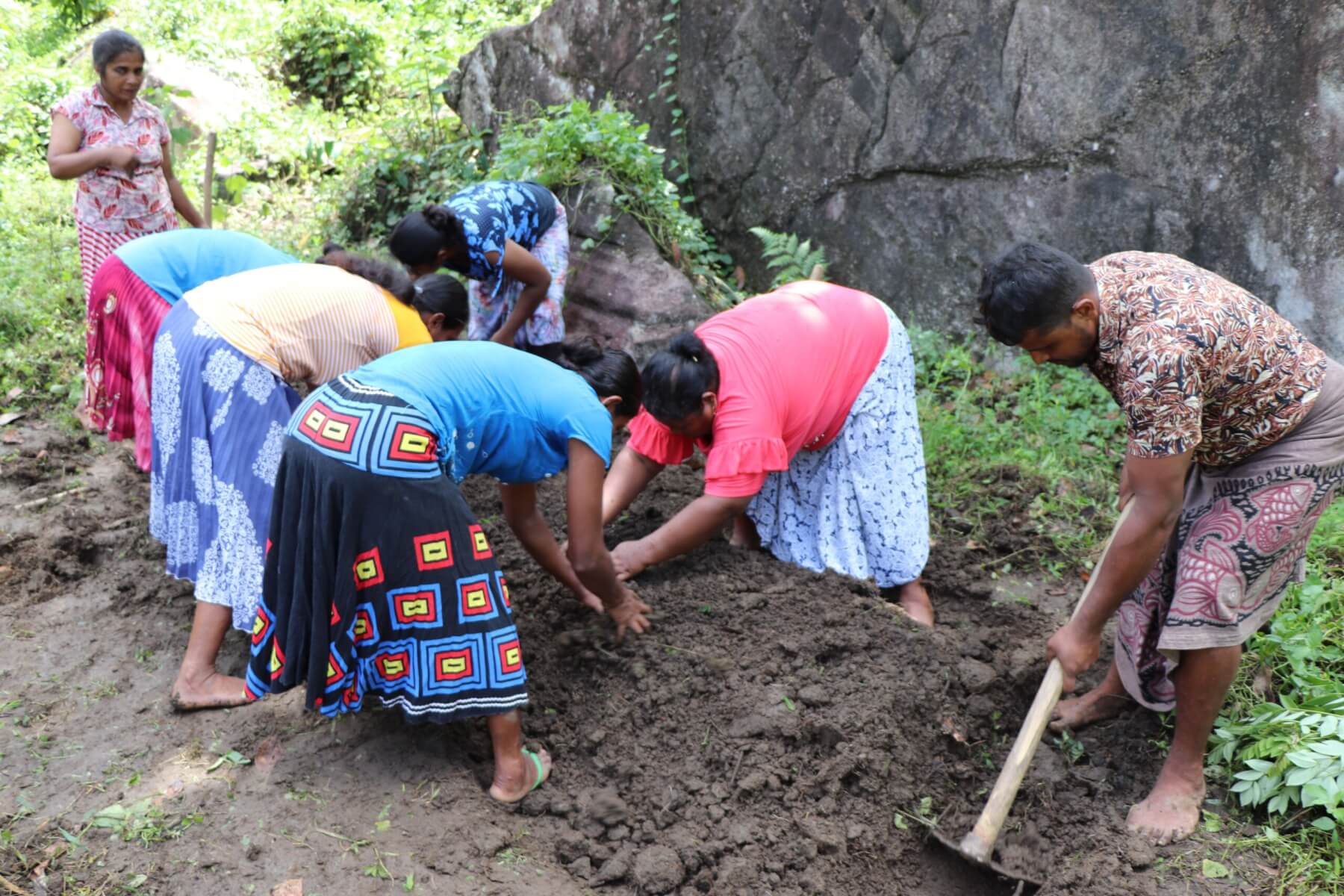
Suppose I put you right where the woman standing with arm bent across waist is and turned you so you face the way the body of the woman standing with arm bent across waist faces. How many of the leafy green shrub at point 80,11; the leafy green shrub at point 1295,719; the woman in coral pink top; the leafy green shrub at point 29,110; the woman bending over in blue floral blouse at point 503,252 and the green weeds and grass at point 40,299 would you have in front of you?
3

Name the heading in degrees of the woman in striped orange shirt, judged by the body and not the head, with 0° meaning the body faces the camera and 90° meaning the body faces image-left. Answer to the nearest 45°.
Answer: approximately 270°

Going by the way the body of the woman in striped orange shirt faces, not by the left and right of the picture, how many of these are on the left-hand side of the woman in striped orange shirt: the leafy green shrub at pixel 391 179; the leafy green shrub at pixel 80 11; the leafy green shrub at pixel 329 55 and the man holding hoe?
3

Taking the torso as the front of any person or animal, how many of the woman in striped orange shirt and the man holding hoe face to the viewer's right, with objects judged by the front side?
1

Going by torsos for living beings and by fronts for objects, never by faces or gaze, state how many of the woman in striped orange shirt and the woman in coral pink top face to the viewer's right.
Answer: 1

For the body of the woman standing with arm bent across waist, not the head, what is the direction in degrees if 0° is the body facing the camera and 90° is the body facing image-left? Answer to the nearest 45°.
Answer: approximately 315°

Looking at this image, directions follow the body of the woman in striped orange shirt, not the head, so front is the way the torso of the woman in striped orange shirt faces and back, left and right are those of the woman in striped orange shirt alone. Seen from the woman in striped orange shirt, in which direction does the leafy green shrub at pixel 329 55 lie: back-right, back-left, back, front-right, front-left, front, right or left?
left

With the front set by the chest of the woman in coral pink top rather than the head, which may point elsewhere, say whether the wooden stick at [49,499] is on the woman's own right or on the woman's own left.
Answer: on the woman's own right

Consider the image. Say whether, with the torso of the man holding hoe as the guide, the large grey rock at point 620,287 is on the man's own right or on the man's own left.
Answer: on the man's own right

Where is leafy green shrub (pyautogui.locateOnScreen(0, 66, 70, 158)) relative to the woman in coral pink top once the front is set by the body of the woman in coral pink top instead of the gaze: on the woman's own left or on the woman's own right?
on the woman's own right

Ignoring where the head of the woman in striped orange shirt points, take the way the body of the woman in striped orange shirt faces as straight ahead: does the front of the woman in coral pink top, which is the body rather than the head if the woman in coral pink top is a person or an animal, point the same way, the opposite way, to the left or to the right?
the opposite way

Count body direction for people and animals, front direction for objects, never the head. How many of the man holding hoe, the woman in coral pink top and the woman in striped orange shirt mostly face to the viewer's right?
1

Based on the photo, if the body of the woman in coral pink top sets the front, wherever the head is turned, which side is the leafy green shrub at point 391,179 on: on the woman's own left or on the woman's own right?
on the woman's own right

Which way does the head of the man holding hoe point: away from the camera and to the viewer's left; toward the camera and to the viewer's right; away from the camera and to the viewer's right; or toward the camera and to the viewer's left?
toward the camera and to the viewer's left

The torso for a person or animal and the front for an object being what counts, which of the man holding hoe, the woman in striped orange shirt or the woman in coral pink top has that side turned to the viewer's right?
the woman in striped orange shirt
